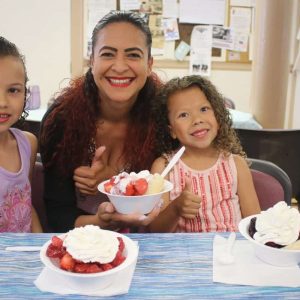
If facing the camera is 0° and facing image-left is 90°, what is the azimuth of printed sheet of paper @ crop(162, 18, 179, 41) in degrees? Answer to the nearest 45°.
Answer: approximately 0°

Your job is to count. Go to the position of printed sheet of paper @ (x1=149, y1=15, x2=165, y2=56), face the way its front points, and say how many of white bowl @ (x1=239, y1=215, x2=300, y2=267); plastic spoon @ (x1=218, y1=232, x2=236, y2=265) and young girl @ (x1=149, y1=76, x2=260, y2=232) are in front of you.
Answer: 3
